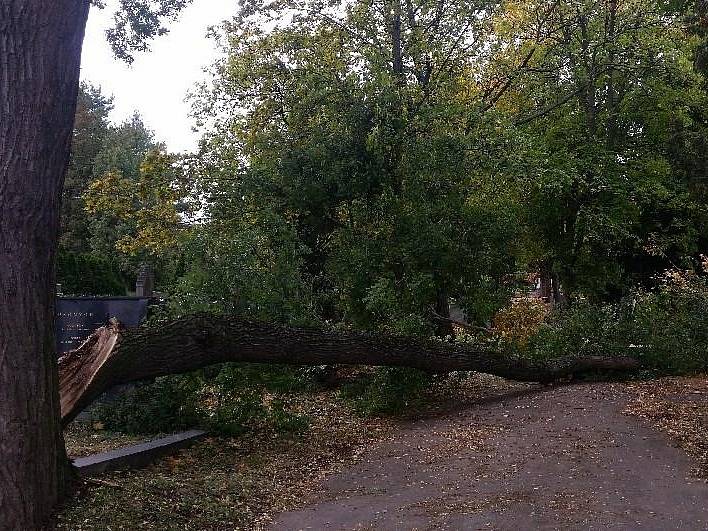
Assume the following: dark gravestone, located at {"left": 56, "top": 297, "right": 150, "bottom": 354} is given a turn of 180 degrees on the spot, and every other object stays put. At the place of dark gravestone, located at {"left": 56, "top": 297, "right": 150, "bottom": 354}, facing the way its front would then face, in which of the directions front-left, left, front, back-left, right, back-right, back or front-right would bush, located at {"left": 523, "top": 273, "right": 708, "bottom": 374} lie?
right

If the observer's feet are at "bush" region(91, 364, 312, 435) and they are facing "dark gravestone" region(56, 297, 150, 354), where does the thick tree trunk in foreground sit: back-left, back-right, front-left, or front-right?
back-left

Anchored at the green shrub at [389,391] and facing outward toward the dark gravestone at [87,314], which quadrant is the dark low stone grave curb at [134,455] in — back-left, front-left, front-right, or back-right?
front-left

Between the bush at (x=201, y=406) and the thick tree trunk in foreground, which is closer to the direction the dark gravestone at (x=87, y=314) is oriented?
the thick tree trunk in foreground

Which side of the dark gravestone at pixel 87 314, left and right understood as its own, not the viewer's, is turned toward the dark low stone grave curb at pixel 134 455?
front

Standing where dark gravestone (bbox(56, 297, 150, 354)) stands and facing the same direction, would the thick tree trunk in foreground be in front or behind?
in front

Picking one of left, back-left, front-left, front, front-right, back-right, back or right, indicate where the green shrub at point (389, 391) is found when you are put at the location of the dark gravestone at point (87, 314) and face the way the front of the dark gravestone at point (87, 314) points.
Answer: left

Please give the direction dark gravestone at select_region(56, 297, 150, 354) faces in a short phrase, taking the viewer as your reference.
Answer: facing the viewer
